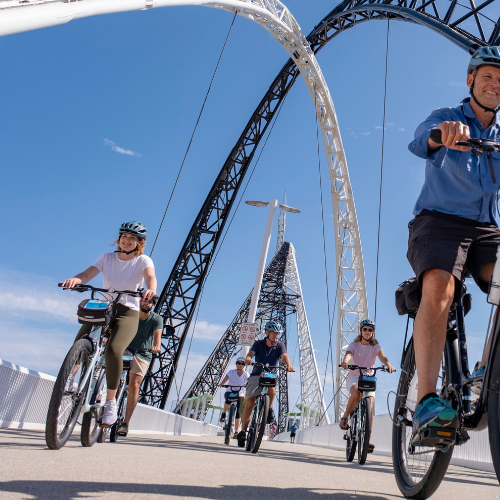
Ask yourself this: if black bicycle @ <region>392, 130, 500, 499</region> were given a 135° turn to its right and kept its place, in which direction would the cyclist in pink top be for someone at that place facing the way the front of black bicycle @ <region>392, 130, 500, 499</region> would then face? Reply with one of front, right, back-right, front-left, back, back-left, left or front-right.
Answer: right

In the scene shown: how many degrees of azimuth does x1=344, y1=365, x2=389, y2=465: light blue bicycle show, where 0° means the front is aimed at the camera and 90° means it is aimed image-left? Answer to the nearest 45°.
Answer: approximately 0°

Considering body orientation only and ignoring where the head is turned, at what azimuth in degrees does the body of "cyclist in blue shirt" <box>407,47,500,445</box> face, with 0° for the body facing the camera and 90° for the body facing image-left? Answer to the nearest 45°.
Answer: approximately 315°

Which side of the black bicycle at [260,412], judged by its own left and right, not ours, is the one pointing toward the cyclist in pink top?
left

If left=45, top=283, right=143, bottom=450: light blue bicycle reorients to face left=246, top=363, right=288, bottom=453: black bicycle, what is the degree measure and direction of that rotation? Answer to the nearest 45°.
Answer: approximately 180°
